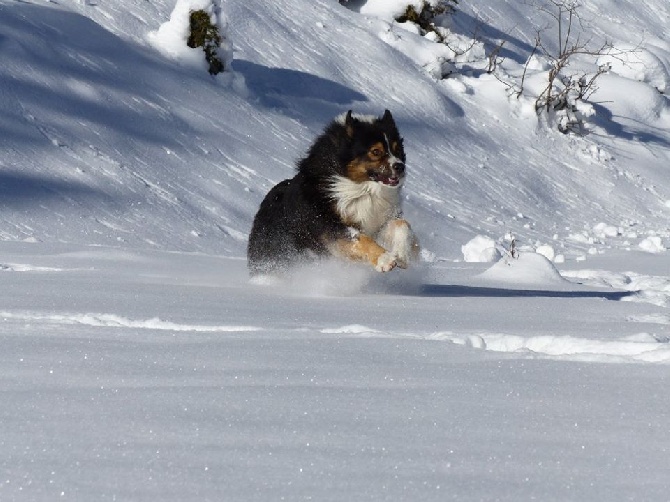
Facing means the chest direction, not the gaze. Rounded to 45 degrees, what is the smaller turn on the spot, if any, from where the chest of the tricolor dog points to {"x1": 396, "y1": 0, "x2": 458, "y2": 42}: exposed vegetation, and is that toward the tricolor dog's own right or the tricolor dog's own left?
approximately 135° to the tricolor dog's own left

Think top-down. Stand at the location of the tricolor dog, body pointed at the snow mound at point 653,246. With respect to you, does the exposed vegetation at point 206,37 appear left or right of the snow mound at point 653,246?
left

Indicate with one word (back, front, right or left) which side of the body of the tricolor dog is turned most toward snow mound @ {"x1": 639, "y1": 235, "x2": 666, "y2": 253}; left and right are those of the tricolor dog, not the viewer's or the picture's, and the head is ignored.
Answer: left

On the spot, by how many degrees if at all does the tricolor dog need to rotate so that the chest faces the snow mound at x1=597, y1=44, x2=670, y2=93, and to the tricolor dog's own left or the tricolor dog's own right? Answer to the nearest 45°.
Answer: approximately 135° to the tricolor dog's own left

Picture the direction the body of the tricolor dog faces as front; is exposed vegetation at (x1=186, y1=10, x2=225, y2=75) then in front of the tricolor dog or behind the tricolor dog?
behind

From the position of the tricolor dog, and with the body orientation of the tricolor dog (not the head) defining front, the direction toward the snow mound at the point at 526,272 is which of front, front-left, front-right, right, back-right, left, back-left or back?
left

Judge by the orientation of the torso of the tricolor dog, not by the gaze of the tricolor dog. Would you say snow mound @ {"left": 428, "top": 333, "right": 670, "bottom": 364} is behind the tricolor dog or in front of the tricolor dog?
in front

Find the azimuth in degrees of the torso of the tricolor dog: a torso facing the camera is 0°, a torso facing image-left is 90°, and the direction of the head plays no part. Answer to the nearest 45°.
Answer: approximately 315°
